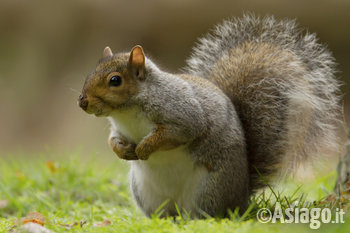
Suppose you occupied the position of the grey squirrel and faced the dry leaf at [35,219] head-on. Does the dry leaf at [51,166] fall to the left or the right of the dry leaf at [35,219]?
right

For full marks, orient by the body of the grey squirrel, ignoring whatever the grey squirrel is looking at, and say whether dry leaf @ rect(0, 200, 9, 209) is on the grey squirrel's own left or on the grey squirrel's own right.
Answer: on the grey squirrel's own right

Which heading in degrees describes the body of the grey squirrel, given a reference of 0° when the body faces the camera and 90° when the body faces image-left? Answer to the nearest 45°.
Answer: approximately 45°

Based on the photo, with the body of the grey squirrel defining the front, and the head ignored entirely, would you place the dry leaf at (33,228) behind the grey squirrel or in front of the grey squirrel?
in front

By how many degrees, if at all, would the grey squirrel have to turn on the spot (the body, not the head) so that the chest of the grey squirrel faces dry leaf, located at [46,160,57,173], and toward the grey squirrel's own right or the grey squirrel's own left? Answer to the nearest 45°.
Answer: approximately 90° to the grey squirrel's own right
